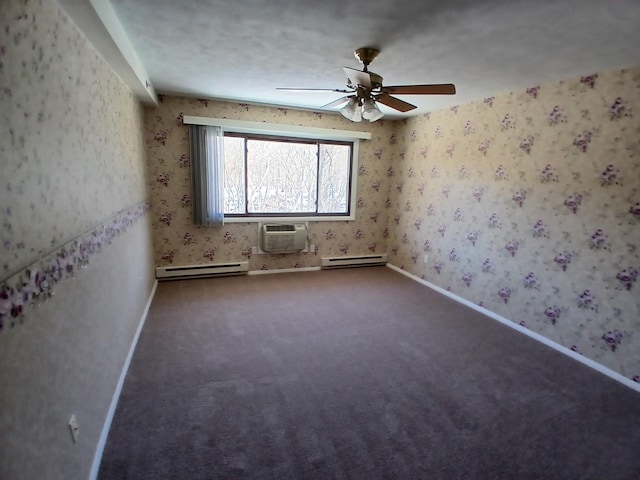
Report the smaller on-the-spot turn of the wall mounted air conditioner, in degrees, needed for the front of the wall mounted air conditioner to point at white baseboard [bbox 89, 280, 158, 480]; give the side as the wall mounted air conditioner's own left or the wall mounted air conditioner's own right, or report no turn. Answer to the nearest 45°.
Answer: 0° — it already faces it

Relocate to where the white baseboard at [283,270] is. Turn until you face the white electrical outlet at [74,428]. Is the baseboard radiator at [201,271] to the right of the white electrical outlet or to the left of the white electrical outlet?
right

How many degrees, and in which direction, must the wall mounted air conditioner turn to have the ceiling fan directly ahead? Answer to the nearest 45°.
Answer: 0° — it already faces it

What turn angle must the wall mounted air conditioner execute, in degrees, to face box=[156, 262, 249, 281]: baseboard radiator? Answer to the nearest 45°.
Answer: approximately 90° to its right

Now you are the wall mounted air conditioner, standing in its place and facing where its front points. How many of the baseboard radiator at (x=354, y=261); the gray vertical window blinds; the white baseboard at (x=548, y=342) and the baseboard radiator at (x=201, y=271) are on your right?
2

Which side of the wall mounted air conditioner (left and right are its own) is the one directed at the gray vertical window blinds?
right

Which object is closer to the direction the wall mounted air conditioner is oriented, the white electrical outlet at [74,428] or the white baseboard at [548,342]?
the white electrical outlet

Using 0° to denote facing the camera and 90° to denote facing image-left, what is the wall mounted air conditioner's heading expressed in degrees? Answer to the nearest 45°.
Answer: approximately 0°

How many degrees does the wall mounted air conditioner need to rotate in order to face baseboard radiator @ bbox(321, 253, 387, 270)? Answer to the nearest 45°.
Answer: approximately 90° to its left

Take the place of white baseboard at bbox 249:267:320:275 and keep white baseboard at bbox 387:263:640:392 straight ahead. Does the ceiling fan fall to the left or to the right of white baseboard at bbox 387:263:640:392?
right
